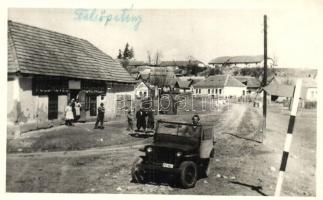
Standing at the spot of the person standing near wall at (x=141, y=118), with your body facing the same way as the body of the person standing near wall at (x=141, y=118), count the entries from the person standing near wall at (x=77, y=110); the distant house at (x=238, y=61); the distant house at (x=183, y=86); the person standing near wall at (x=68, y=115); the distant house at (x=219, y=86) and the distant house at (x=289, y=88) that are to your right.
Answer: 2

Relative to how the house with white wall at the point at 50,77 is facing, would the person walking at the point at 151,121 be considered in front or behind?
in front

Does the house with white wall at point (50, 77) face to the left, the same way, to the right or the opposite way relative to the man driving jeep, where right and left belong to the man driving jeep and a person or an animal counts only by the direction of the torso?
to the left

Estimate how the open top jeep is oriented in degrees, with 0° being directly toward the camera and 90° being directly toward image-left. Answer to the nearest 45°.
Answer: approximately 45°

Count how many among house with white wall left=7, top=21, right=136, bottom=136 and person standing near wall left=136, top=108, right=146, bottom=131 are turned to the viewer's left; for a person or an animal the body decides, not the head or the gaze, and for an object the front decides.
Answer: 0

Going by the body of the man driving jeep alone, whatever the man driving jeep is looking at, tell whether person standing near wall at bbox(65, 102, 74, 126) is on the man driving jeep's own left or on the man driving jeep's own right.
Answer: on the man driving jeep's own right

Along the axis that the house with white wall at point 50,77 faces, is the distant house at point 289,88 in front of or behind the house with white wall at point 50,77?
in front

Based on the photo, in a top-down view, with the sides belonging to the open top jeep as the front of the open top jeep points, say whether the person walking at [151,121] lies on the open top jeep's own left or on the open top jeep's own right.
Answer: on the open top jeep's own right
